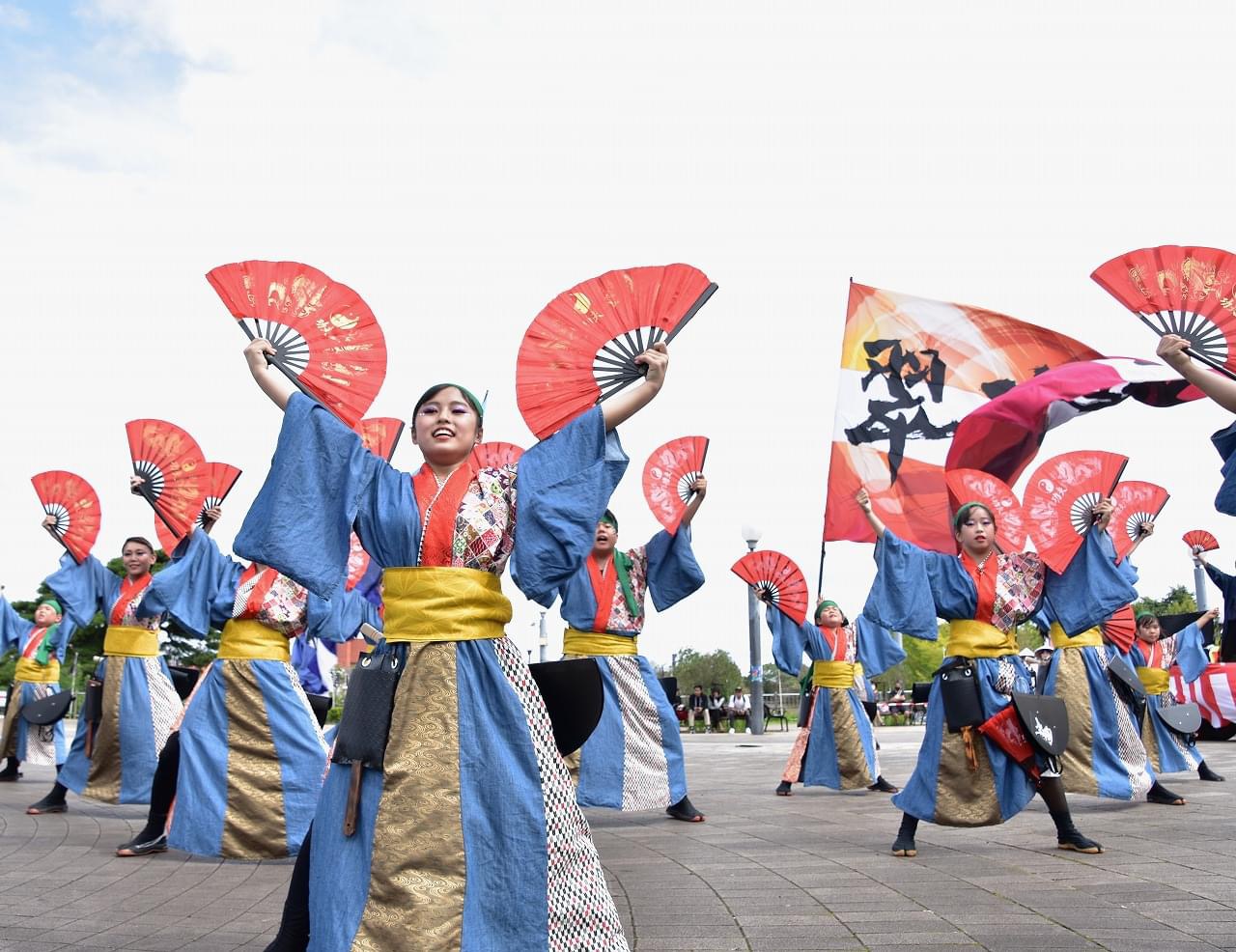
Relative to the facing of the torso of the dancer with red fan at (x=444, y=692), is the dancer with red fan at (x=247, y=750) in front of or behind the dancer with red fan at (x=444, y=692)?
behind

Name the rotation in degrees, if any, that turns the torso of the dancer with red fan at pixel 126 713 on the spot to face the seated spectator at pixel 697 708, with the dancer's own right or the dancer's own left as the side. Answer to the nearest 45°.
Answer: approximately 135° to the dancer's own left

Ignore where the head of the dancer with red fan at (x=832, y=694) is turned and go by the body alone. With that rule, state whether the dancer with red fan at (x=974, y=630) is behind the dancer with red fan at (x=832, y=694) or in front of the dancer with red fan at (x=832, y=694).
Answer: in front

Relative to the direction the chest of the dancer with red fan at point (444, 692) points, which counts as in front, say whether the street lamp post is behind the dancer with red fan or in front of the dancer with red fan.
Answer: behind

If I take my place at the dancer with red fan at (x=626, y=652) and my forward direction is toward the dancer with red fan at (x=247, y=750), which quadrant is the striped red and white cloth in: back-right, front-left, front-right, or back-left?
back-right

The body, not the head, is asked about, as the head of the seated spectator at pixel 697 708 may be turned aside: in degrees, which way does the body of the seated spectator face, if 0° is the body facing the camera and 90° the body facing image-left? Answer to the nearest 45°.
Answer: approximately 0°

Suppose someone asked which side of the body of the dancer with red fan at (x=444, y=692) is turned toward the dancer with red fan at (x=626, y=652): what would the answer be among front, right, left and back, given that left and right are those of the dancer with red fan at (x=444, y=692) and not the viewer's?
back
